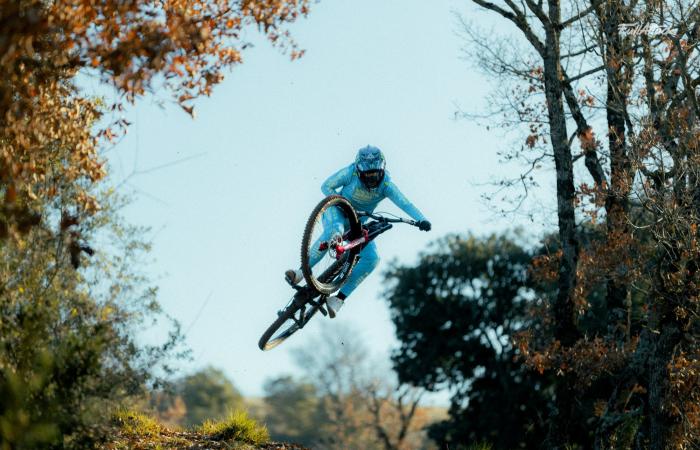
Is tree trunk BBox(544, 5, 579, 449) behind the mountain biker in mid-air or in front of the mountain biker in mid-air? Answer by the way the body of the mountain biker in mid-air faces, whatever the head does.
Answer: behind

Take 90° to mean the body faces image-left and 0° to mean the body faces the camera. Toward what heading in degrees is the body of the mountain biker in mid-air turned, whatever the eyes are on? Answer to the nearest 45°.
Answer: approximately 0°

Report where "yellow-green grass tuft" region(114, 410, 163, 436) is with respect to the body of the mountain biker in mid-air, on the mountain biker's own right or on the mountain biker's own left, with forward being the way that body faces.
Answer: on the mountain biker's own right

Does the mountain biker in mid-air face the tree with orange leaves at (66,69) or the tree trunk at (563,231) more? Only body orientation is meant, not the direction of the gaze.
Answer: the tree with orange leaves

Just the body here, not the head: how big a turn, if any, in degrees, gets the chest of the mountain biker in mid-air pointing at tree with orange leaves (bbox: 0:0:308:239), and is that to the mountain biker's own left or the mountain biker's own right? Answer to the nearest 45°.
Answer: approximately 45° to the mountain biker's own right
